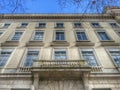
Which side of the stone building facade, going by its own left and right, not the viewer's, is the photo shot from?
front
